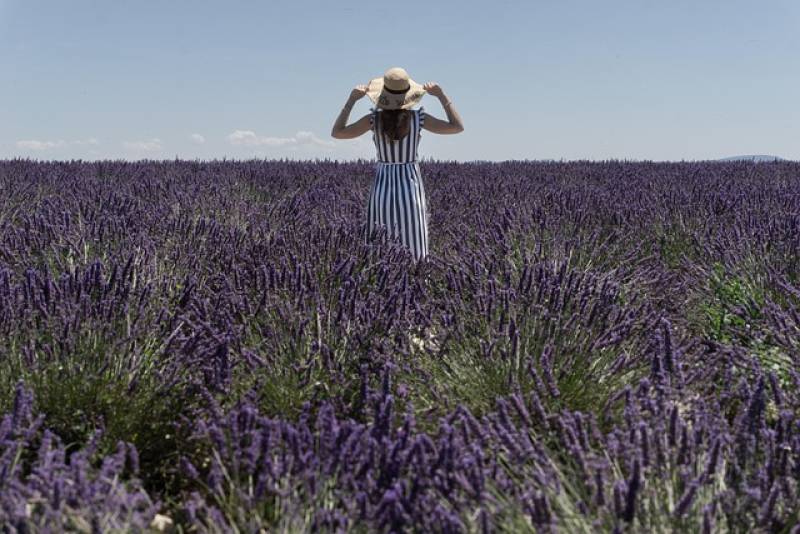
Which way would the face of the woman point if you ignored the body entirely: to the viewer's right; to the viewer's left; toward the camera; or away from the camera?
away from the camera

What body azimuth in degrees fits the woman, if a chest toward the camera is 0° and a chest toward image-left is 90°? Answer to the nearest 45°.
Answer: approximately 180°
